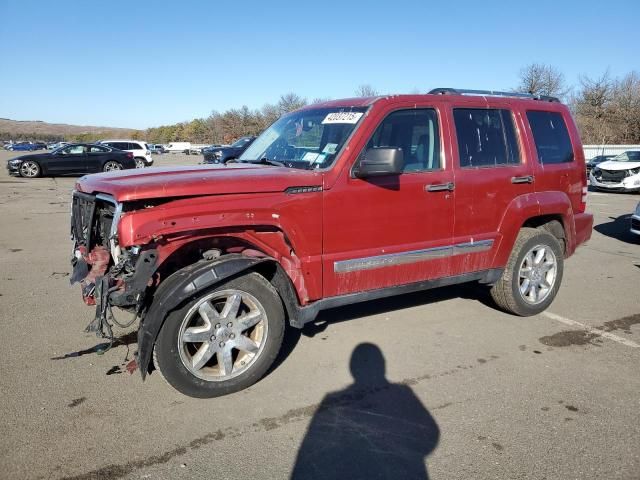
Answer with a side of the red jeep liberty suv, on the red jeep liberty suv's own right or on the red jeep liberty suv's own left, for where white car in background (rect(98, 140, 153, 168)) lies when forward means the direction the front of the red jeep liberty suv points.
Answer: on the red jeep liberty suv's own right

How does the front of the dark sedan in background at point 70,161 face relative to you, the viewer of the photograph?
facing to the left of the viewer

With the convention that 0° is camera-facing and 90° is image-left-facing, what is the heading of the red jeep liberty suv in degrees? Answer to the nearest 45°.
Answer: approximately 45°

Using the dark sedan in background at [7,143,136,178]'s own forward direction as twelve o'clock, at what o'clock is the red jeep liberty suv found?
The red jeep liberty suv is roughly at 9 o'clock from the dark sedan in background.

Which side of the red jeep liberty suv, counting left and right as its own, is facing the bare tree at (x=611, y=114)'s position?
back

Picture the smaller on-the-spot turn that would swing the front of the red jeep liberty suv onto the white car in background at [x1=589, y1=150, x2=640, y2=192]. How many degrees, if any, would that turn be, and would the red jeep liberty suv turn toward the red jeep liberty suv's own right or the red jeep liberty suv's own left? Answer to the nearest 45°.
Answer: approximately 180°

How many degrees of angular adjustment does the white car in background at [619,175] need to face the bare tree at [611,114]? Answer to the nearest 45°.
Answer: approximately 135° to its right

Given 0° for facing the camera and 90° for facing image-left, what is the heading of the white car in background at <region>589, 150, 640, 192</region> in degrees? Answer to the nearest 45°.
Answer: approximately 45°

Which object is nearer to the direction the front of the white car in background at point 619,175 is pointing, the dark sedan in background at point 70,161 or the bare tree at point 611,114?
the dark sedan in background

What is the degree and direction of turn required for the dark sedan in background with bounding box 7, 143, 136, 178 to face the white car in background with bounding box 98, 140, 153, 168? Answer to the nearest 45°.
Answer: approximately 135° to its right
